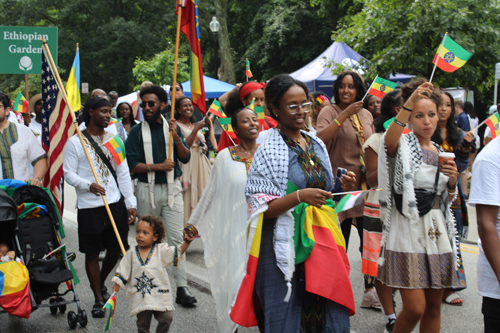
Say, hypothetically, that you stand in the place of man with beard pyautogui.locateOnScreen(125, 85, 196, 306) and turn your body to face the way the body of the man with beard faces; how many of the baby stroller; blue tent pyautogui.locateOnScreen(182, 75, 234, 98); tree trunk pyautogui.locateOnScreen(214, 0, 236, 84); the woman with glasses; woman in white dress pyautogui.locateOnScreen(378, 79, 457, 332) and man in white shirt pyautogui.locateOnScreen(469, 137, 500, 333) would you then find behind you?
2

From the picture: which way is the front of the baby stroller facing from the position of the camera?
facing the viewer and to the right of the viewer

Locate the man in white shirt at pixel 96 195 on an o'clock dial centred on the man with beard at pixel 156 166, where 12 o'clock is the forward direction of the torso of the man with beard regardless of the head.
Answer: The man in white shirt is roughly at 2 o'clock from the man with beard.

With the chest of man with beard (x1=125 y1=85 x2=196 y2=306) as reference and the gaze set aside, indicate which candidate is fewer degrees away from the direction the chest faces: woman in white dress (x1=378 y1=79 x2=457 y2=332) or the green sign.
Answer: the woman in white dress

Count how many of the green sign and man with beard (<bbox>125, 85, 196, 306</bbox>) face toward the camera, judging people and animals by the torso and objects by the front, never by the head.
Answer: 2

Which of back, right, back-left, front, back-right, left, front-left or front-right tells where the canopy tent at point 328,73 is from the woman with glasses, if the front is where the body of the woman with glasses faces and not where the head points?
back-left

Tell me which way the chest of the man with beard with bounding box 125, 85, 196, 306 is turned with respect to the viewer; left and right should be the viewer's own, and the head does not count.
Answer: facing the viewer

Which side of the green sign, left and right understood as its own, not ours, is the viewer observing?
front

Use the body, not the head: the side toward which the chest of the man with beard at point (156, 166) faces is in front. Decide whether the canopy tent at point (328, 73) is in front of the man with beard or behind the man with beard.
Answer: behind

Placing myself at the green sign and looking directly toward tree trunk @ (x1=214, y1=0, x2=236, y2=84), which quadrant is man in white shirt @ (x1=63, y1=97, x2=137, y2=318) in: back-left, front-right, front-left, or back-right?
back-right
